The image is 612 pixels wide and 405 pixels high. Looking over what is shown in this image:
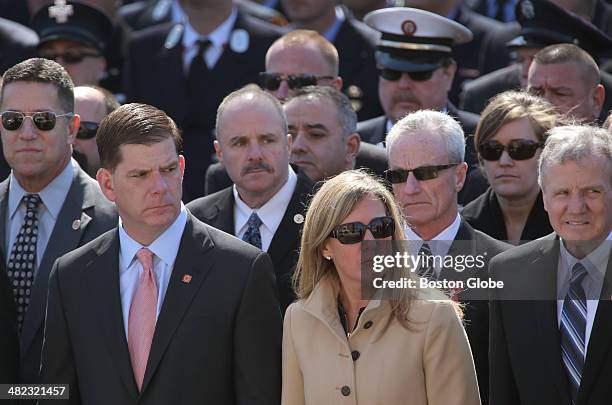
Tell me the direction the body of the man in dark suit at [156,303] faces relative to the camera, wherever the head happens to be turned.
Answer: toward the camera

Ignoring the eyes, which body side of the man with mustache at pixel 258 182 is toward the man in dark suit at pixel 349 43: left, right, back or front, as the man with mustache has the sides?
back

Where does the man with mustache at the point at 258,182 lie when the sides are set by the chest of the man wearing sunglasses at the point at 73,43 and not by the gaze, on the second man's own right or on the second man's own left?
on the second man's own left

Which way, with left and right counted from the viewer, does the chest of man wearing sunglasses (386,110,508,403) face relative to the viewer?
facing the viewer and to the left of the viewer

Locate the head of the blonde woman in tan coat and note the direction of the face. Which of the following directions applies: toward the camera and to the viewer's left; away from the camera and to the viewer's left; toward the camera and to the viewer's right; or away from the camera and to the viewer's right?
toward the camera and to the viewer's right

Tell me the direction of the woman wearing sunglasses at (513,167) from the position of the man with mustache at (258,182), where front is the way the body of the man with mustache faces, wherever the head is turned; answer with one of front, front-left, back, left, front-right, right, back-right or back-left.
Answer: left

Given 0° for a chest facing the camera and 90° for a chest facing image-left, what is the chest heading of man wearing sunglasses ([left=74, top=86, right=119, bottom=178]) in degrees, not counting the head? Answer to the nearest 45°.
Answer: approximately 45°

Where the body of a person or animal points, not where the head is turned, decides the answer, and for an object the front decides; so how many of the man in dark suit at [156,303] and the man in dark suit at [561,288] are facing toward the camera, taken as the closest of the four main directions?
2

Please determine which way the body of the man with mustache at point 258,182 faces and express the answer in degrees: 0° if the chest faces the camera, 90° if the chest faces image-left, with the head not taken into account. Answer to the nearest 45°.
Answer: approximately 0°

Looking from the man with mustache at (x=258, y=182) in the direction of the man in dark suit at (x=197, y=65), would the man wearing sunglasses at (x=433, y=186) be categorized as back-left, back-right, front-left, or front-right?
back-right
